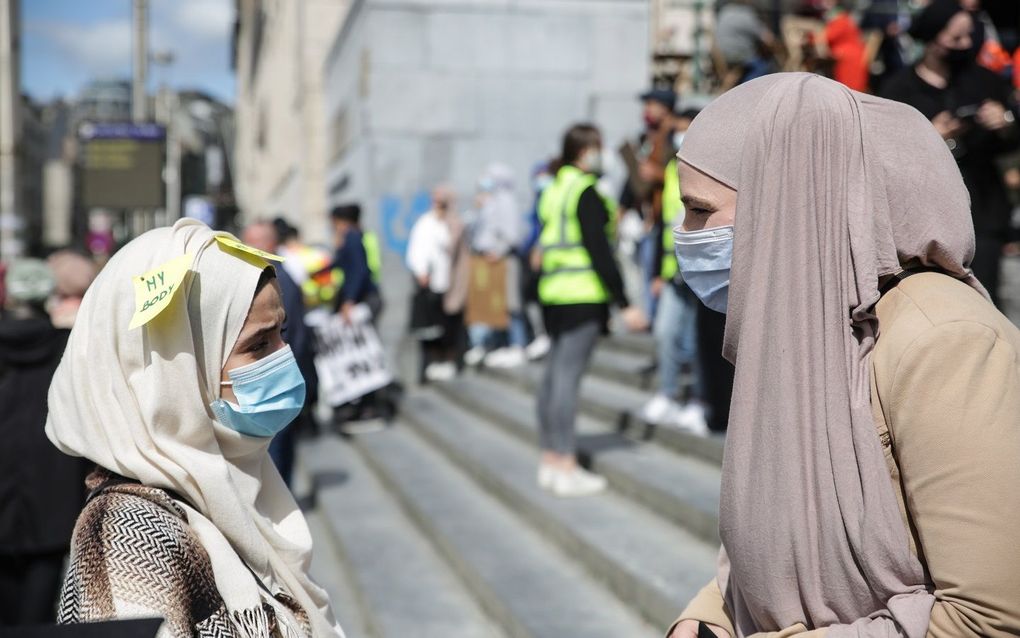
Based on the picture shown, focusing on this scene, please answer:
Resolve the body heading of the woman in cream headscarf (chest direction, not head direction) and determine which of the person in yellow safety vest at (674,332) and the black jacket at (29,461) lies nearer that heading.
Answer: the person in yellow safety vest

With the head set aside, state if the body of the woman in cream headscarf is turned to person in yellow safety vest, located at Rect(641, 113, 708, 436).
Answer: no

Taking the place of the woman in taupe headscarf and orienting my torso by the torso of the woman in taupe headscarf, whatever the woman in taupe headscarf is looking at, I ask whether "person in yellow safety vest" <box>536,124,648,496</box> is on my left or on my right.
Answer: on my right

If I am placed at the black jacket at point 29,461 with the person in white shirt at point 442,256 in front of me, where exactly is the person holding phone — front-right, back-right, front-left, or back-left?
front-right

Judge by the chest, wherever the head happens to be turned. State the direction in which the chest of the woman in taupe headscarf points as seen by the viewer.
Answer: to the viewer's left

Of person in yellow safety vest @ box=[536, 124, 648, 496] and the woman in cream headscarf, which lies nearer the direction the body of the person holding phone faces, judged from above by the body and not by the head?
the woman in cream headscarf

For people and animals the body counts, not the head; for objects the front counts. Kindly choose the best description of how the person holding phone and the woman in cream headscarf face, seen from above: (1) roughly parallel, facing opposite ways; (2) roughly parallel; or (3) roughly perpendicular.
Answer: roughly perpendicular

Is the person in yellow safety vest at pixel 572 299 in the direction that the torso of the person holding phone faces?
no

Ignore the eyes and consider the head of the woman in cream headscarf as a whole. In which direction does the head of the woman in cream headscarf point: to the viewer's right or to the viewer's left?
to the viewer's right

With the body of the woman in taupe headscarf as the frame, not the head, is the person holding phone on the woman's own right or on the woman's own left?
on the woman's own right

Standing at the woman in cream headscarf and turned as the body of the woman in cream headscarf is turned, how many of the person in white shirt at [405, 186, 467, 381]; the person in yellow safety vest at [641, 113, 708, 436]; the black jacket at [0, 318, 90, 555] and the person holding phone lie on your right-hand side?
0

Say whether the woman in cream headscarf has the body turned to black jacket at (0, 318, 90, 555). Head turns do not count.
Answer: no
